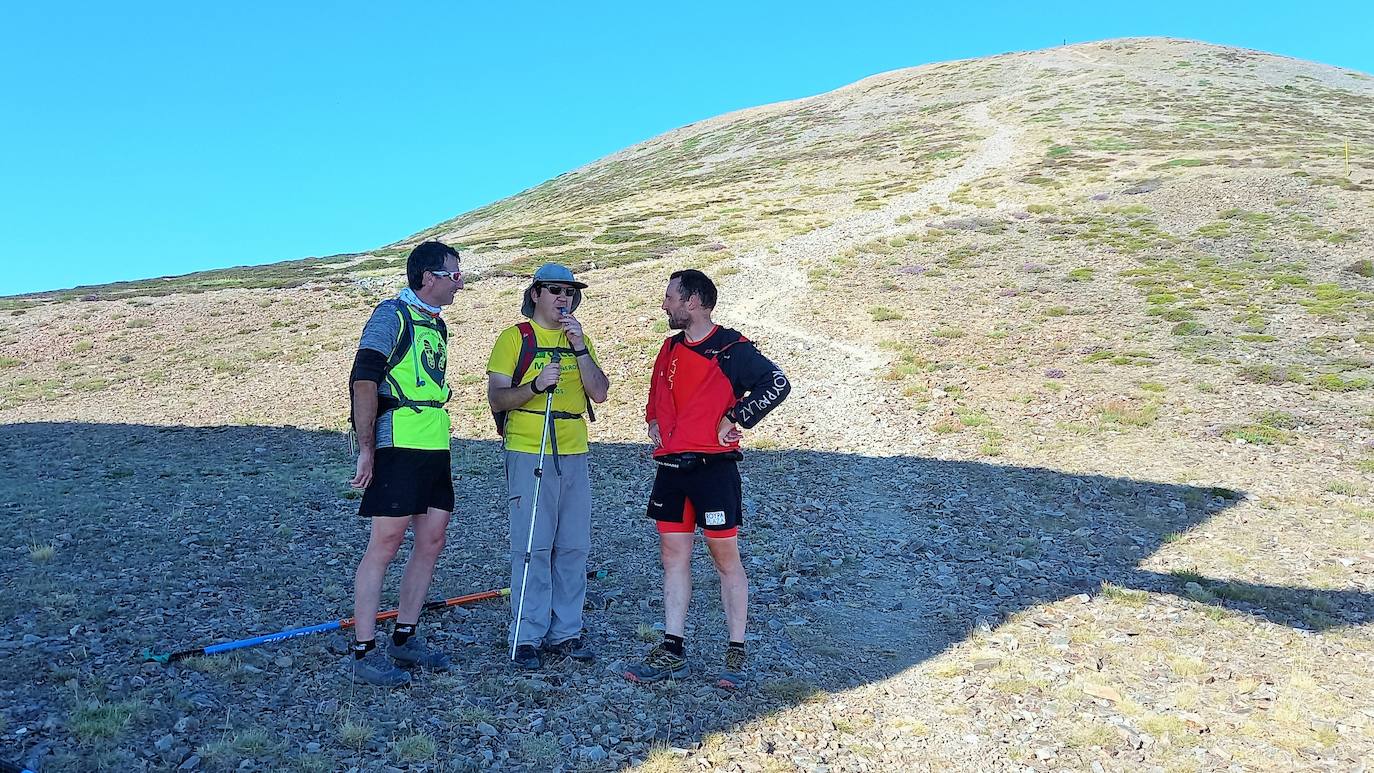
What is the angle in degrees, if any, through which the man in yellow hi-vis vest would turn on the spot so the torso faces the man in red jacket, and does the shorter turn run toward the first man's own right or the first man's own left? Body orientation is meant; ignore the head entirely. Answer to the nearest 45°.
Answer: approximately 45° to the first man's own left

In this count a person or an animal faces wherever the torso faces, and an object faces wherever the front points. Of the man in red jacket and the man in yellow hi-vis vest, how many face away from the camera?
0

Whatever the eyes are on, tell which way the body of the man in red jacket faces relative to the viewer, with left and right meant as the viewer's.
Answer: facing the viewer and to the left of the viewer

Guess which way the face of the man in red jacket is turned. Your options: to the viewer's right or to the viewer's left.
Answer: to the viewer's left

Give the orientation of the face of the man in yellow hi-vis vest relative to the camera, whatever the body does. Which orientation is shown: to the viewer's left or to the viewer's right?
to the viewer's right

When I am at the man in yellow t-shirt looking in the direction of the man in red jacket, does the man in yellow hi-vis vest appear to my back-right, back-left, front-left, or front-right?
back-right

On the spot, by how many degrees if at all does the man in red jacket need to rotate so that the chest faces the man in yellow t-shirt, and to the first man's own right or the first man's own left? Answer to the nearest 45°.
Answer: approximately 45° to the first man's own right

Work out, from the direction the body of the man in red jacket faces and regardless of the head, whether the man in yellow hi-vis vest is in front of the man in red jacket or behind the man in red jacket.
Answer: in front

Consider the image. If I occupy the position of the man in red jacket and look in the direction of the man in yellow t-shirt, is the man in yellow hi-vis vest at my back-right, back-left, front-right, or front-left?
front-left

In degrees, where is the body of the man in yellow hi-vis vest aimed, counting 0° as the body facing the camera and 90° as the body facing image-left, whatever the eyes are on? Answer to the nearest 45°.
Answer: approximately 315°

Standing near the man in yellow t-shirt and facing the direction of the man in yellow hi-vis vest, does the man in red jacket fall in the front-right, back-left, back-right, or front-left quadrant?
back-left
